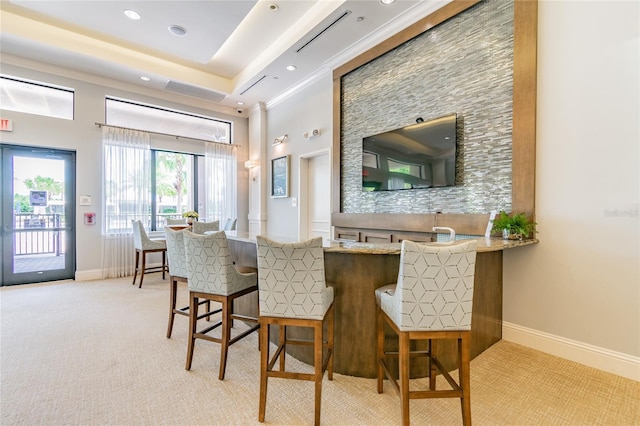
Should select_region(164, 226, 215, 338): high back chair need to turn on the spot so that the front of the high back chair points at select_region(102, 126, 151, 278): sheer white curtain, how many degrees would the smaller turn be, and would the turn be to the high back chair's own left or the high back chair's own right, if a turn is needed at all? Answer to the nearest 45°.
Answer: approximately 45° to the high back chair's own left

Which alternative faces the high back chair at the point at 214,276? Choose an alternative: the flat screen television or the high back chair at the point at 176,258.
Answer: the flat screen television

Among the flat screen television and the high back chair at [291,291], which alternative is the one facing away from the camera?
the high back chair

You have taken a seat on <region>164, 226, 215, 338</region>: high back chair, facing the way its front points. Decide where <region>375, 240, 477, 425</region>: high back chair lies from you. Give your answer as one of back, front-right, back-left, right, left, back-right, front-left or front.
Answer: right

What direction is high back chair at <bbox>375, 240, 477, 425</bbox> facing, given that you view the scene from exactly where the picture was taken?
facing away from the viewer and to the left of the viewer

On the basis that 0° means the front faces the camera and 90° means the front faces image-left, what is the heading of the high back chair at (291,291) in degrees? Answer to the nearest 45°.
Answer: approximately 180°

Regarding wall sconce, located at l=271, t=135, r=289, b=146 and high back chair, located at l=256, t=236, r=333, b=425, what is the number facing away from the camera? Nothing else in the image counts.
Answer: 1

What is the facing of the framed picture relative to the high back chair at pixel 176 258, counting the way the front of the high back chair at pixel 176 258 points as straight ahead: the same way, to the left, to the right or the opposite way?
the opposite way

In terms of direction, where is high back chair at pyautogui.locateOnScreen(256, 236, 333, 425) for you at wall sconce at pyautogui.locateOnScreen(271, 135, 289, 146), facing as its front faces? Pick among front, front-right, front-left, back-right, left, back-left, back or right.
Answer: front-left

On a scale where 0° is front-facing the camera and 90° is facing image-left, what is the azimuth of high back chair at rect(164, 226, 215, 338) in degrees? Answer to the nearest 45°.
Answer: approximately 225°

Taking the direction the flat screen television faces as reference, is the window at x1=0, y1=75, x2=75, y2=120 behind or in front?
in front

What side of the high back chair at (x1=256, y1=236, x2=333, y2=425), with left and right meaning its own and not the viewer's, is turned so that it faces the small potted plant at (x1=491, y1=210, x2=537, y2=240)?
right

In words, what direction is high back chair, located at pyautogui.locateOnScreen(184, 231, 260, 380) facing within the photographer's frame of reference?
facing away from the viewer and to the right of the viewer
